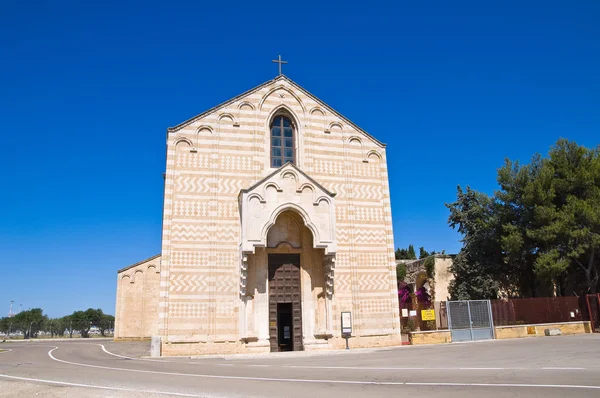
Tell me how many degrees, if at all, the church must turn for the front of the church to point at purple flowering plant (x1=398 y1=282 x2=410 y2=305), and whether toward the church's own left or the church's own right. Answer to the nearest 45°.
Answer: approximately 135° to the church's own left

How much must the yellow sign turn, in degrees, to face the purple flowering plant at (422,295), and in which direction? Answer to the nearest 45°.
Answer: approximately 180°

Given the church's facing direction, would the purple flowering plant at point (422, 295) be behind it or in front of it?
behind

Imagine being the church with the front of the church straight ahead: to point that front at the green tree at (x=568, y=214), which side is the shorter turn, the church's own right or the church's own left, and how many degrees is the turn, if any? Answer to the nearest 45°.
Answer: approximately 90° to the church's own left

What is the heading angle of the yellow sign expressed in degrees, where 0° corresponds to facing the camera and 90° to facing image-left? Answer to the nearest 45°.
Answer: approximately 0°

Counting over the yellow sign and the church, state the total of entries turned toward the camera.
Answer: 2

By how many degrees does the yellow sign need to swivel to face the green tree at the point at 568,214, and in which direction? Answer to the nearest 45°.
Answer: approximately 135° to its left

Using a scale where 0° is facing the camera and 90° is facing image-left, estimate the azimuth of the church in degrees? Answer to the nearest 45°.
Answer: approximately 0°

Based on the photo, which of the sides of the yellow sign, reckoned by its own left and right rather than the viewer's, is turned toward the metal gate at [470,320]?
left
